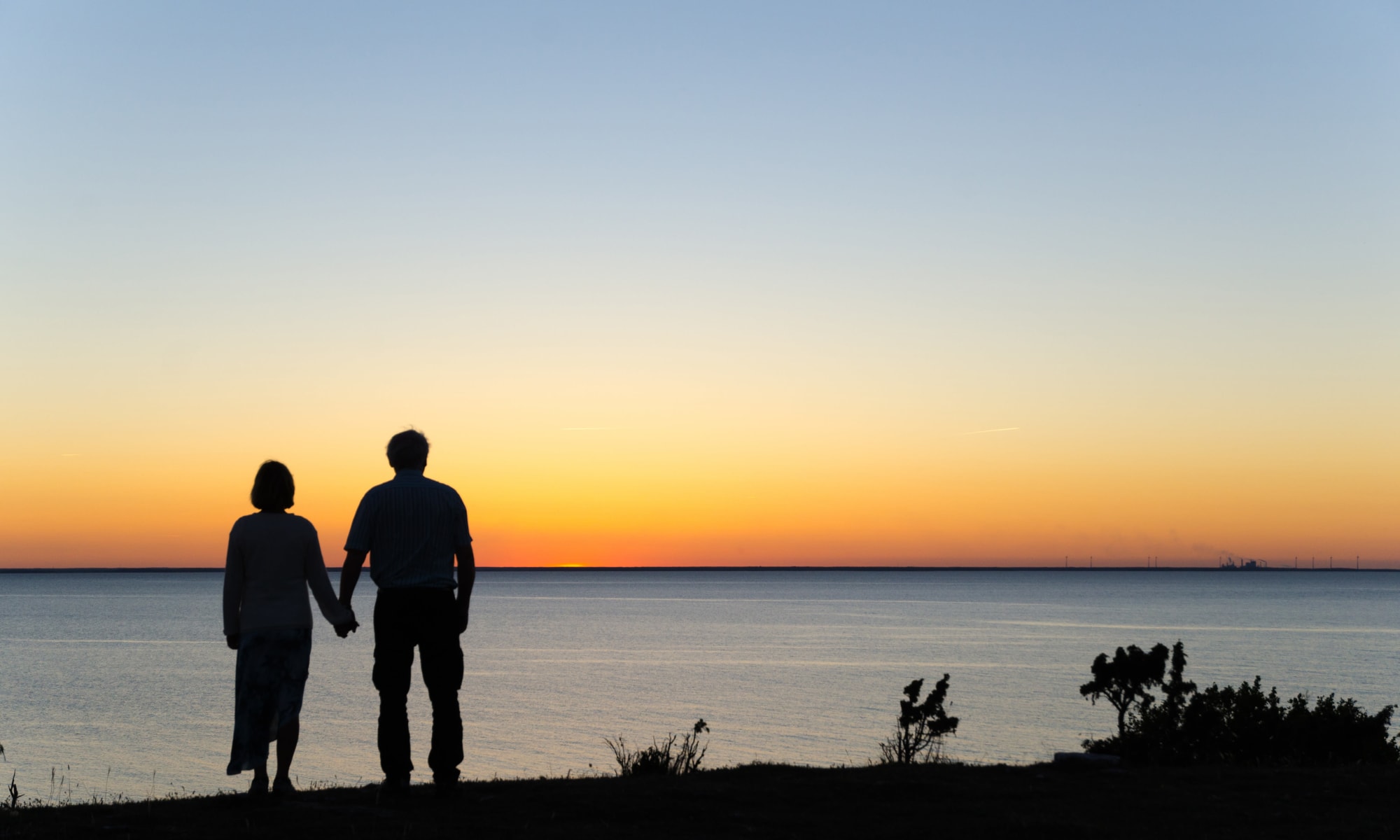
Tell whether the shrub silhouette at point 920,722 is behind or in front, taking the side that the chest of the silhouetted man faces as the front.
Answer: in front

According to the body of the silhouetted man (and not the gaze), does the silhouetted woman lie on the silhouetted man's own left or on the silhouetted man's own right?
on the silhouetted man's own left

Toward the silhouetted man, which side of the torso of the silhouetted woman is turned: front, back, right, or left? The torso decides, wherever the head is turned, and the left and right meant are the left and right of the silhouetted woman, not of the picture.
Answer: right

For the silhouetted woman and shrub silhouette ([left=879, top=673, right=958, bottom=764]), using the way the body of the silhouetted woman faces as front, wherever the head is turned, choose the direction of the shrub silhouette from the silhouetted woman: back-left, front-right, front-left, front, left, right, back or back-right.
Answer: front-right

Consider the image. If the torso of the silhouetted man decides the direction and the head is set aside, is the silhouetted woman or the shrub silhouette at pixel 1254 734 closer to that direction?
the shrub silhouette

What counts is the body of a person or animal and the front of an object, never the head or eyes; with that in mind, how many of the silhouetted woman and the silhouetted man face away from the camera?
2

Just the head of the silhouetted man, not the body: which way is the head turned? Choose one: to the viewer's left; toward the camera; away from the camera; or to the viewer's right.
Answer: away from the camera

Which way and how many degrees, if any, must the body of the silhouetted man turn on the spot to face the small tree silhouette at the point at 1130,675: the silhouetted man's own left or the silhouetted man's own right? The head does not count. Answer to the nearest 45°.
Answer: approximately 45° to the silhouetted man's own right

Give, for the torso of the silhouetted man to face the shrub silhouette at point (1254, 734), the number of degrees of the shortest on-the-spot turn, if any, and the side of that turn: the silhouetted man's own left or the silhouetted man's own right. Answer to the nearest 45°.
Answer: approximately 45° to the silhouetted man's own right

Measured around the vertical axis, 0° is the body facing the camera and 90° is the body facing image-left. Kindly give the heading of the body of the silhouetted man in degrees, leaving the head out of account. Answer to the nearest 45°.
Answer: approximately 180°

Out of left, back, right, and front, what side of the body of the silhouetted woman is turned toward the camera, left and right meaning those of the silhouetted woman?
back
